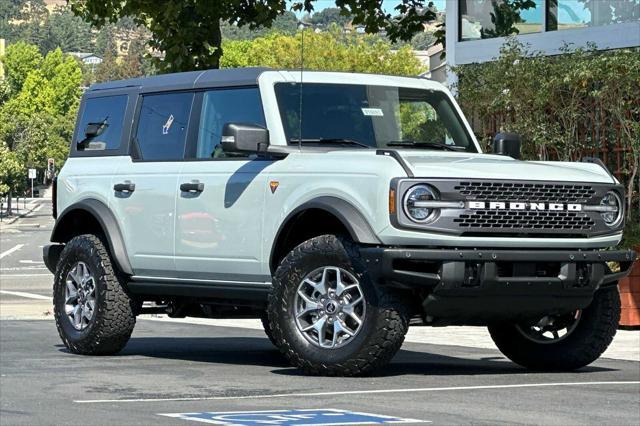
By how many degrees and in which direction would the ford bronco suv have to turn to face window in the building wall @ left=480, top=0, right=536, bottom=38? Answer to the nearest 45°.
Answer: approximately 135° to its left

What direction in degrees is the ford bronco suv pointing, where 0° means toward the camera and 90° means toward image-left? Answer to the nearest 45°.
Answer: approximately 315°

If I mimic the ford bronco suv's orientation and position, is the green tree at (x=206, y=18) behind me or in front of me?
behind
